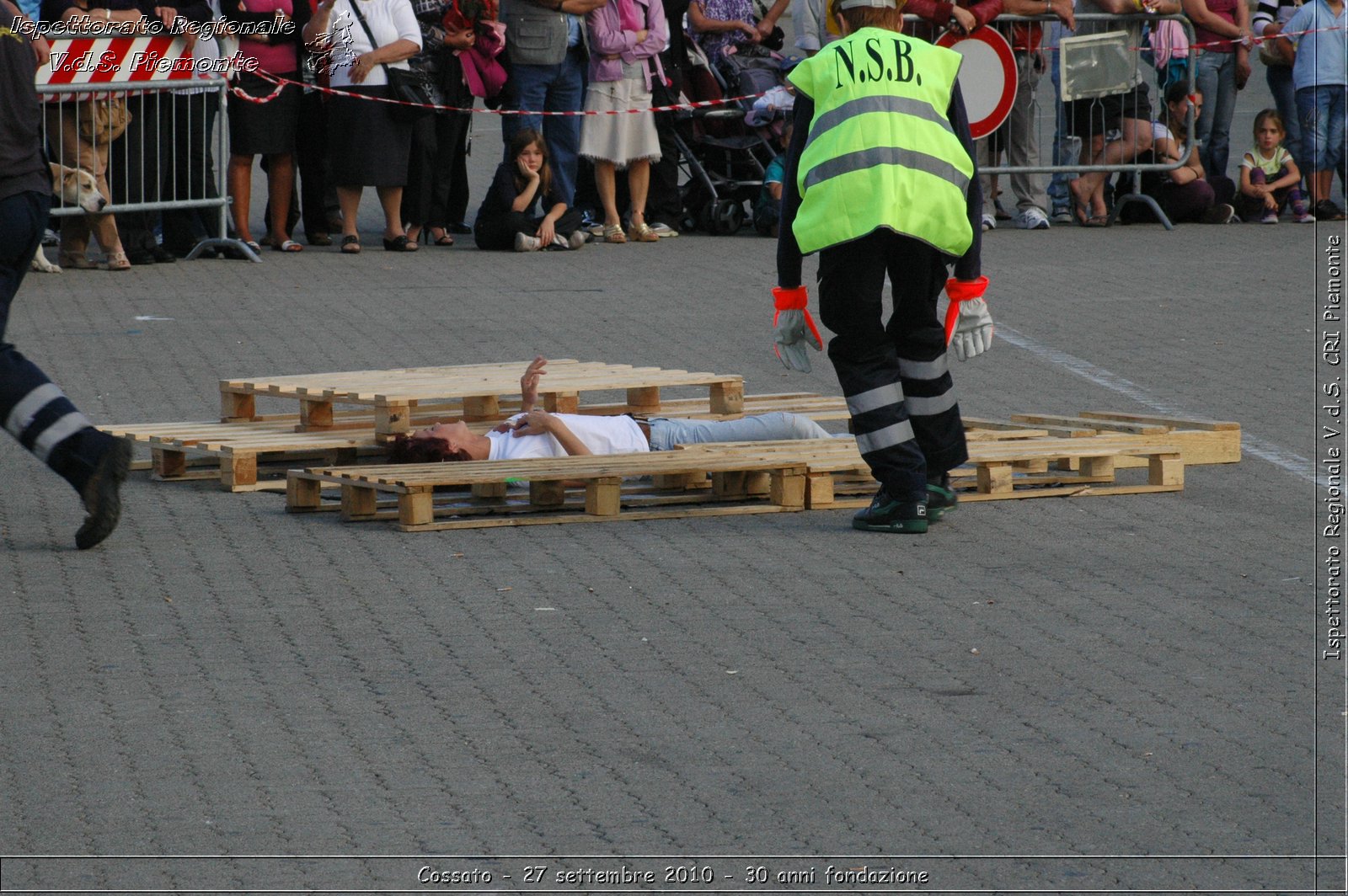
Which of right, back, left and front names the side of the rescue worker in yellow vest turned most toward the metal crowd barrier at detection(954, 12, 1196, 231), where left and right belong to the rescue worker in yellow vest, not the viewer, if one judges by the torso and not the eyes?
front

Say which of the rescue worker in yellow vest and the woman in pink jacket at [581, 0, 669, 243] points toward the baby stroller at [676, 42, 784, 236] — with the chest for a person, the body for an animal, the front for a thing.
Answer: the rescue worker in yellow vest

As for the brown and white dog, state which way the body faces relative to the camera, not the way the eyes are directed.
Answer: to the viewer's right

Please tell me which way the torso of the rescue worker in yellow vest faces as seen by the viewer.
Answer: away from the camera

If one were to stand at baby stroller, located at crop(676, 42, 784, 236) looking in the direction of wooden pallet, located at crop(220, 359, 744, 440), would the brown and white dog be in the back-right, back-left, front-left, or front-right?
front-right

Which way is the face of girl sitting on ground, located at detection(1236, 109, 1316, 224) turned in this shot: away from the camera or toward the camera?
toward the camera

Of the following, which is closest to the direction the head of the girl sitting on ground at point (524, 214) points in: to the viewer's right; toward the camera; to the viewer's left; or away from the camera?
toward the camera

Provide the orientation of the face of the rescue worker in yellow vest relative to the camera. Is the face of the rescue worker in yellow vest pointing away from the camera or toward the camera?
away from the camera

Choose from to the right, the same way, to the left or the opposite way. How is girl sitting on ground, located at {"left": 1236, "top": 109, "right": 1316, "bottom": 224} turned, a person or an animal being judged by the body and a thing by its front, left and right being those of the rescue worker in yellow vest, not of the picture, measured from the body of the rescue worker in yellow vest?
the opposite way

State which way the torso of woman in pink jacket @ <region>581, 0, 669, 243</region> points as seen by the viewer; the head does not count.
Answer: toward the camera

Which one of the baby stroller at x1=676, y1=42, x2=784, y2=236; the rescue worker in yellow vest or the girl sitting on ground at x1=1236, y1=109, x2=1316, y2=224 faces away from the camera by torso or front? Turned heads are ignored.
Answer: the rescue worker in yellow vest

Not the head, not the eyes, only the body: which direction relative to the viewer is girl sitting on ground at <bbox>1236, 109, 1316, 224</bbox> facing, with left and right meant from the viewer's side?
facing the viewer
